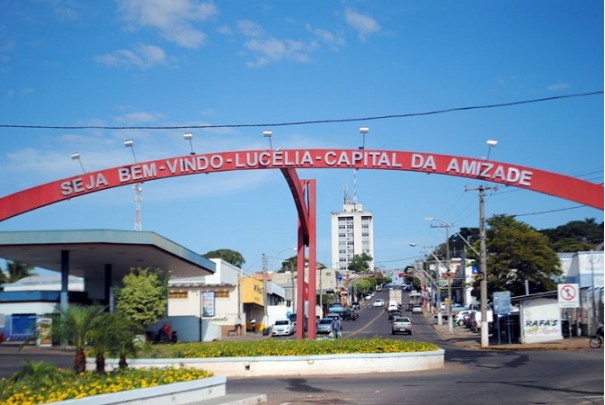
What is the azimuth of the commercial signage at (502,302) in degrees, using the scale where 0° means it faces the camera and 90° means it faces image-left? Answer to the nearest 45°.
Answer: approximately 0°

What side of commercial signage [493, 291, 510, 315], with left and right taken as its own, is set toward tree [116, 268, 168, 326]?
right

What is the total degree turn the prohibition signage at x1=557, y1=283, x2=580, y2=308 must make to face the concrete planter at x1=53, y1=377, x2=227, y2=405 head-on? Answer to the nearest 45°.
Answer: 0° — it already faces it

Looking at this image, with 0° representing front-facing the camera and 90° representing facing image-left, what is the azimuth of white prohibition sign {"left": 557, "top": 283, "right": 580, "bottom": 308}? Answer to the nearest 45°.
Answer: approximately 0°

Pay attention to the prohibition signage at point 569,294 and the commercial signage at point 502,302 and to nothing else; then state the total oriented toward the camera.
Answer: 2
